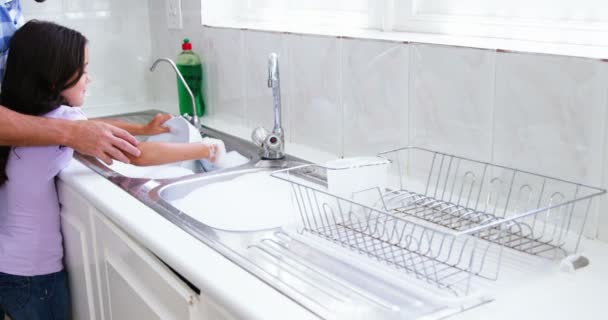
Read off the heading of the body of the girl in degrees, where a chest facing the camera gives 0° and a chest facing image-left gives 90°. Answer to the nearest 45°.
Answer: approximately 225°

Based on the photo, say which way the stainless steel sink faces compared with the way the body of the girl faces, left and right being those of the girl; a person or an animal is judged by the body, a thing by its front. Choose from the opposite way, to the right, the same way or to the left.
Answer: the opposite way

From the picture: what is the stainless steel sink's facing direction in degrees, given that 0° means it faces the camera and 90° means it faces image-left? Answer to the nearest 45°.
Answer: approximately 45°

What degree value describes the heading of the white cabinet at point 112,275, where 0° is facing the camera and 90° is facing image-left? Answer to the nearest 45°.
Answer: approximately 45°

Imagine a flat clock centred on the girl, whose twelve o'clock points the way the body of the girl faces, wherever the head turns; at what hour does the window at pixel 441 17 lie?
The window is roughly at 2 o'clock from the girl.
